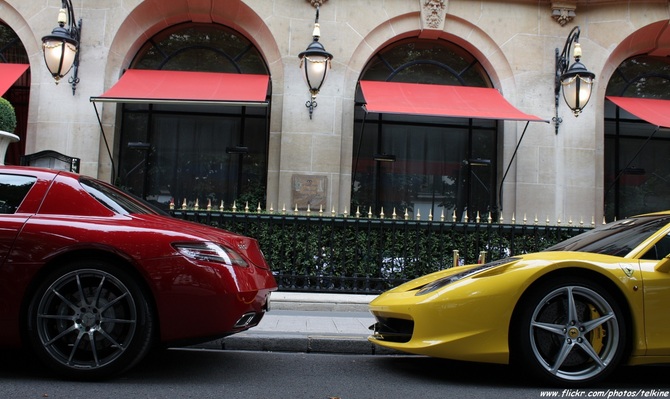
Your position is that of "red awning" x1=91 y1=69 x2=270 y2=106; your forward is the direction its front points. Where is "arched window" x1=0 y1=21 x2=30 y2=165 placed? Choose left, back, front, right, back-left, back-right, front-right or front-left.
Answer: back-right

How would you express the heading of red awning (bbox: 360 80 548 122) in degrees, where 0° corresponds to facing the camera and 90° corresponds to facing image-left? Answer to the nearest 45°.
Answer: approximately 0°

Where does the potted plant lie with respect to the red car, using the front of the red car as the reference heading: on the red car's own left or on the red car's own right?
on the red car's own right

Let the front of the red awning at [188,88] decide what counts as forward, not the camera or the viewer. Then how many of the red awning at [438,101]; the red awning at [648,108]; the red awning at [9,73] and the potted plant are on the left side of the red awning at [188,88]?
2

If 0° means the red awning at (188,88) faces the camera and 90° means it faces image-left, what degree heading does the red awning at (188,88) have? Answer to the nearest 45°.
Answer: approximately 0°

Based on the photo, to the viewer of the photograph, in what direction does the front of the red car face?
facing to the left of the viewer

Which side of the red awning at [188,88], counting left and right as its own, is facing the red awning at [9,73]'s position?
right

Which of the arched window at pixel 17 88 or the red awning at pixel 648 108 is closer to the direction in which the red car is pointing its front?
the arched window

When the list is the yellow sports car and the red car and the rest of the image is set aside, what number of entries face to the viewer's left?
2

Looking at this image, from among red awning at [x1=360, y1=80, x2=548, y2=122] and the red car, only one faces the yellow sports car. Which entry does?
the red awning

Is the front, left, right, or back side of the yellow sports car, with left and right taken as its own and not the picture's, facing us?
left

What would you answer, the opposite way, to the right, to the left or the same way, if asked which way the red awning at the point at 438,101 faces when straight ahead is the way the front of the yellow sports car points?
to the left

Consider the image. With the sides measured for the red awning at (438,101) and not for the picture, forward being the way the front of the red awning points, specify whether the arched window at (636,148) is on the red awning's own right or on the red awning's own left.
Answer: on the red awning's own left
